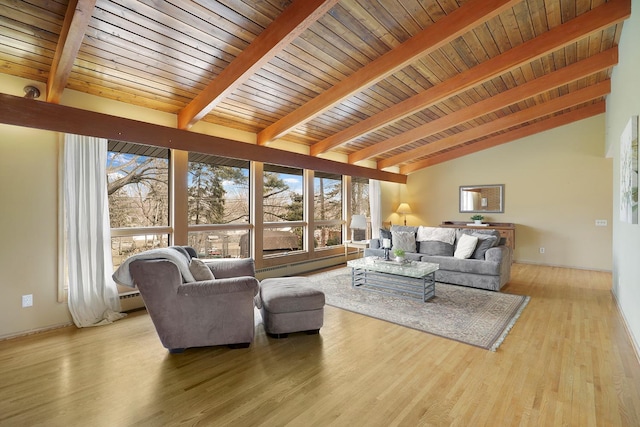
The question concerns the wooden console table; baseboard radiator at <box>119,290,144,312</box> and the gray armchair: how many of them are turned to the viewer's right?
1

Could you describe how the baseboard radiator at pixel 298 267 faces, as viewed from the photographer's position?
facing the viewer and to the right of the viewer

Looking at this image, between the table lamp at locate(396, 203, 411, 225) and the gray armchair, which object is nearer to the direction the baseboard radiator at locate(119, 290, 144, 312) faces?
the gray armchair

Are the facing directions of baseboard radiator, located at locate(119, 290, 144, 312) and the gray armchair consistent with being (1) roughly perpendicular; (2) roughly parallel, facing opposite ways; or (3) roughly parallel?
roughly perpendicular

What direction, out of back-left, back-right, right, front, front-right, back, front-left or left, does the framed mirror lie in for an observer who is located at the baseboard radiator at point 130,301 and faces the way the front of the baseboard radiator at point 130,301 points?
left

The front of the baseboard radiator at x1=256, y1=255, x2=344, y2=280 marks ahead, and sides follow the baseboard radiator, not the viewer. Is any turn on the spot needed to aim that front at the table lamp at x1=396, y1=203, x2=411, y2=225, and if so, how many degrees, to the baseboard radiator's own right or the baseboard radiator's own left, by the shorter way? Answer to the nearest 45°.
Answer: approximately 90° to the baseboard radiator's own left

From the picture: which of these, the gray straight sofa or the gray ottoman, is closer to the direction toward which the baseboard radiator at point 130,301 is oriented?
the gray ottoman

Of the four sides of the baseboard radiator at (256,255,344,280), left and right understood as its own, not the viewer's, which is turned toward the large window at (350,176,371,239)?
left

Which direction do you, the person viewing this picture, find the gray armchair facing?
facing to the right of the viewer

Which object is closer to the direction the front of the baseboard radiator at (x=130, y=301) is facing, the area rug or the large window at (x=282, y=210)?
the area rug

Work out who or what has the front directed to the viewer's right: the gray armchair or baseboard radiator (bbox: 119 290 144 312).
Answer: the gray armchair

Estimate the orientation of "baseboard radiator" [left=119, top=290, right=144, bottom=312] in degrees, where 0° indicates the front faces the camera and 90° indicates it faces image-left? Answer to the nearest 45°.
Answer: approximately 0°

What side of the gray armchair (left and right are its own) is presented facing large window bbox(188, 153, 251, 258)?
left
